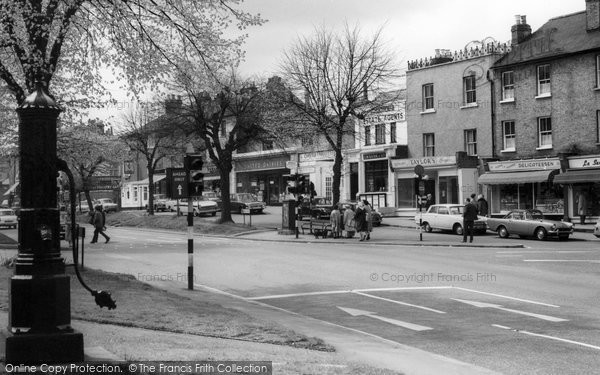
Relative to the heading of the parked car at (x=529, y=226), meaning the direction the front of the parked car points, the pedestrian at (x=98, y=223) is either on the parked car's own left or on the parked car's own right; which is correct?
on the parked car's own right
